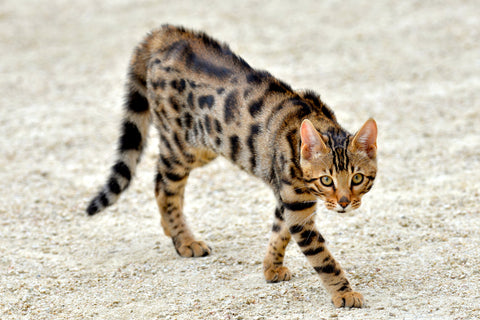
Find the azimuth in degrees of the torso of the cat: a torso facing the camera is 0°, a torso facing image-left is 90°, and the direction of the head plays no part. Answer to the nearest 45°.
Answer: approximately 315°
